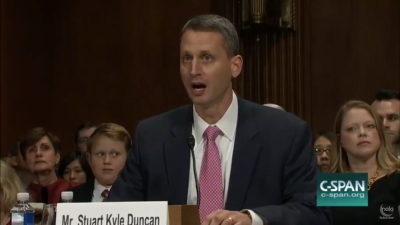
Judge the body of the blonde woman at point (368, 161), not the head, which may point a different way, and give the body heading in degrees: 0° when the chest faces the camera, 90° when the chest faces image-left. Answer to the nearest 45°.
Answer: approximately 0°

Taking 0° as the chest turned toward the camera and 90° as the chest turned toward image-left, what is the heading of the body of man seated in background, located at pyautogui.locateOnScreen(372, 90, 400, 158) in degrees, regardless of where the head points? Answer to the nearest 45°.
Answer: approximately 45°

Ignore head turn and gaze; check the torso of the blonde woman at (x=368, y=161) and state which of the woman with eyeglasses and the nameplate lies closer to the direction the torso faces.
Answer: the nameplate

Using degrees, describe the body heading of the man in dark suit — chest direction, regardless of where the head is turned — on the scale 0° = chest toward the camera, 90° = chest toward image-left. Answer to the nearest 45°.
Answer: approximately 45°

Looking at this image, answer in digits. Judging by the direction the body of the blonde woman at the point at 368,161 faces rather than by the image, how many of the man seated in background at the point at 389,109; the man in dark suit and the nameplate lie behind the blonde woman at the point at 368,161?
1

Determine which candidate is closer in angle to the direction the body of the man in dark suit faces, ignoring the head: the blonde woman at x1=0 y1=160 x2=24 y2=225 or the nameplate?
the nameplate

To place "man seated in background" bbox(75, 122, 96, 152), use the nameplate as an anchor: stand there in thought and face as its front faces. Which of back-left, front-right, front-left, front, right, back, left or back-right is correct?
back

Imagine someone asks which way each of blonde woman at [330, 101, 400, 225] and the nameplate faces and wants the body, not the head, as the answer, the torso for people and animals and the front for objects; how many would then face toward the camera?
2

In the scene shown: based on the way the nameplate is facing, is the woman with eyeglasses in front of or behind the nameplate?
behind
